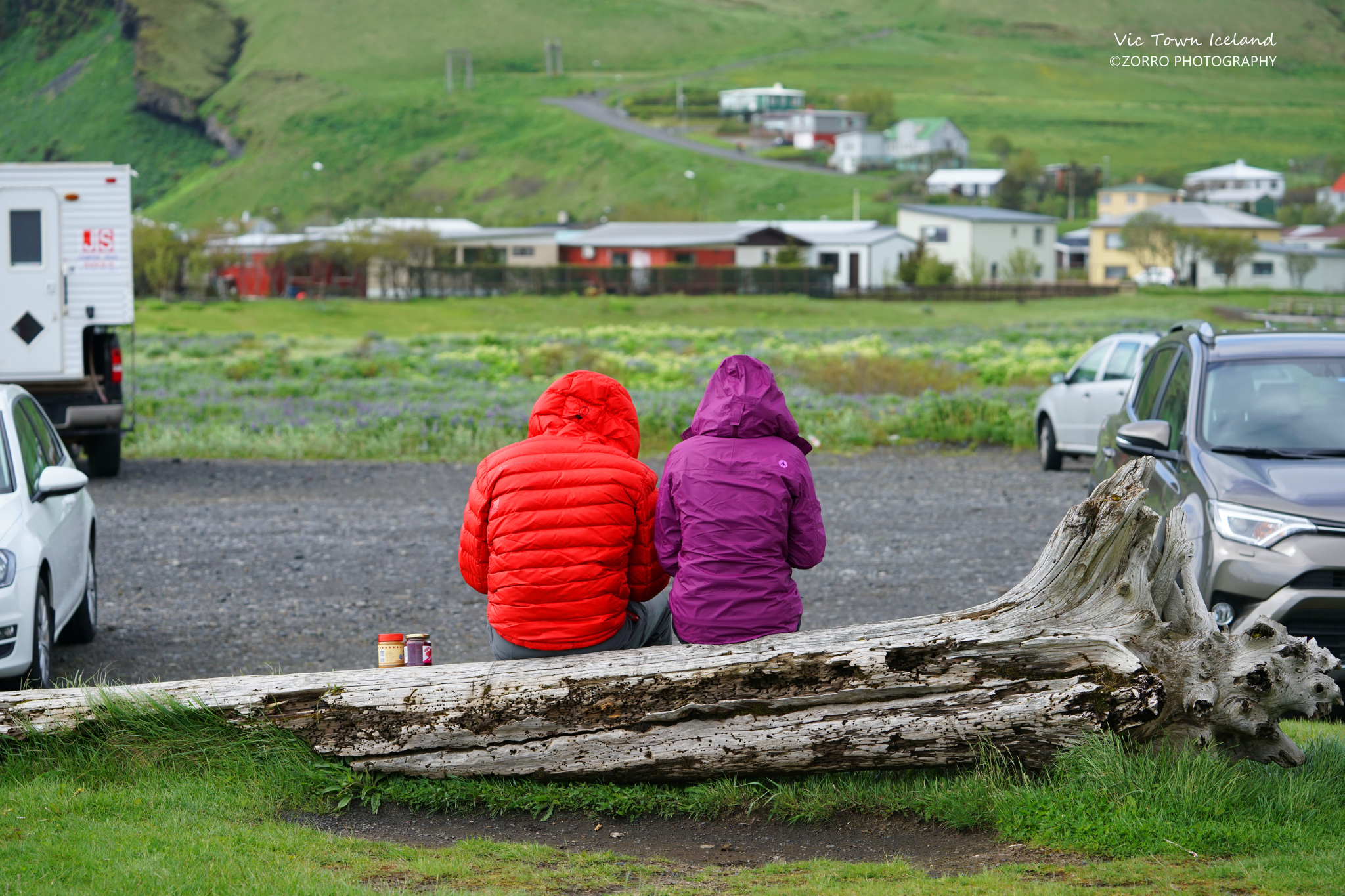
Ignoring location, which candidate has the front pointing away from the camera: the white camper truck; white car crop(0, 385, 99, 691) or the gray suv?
the white camper truck

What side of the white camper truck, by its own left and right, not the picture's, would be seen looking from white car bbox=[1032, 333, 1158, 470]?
right

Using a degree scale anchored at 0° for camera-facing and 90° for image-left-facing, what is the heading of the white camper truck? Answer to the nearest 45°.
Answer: approximately 180°

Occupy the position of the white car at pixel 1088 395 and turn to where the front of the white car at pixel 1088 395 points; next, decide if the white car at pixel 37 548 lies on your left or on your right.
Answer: on your left

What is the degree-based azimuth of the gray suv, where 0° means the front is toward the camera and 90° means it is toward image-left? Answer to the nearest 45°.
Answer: approximately 0°

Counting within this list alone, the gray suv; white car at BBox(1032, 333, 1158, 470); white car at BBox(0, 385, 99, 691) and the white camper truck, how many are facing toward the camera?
2

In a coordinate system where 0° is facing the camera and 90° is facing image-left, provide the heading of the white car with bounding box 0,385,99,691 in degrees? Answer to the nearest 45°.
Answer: approximately 0°

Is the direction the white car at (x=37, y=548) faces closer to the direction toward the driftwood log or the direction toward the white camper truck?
the driftwood log

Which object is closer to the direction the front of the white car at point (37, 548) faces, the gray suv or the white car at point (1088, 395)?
the gray suv

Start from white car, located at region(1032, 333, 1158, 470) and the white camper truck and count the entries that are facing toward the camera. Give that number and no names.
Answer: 0
